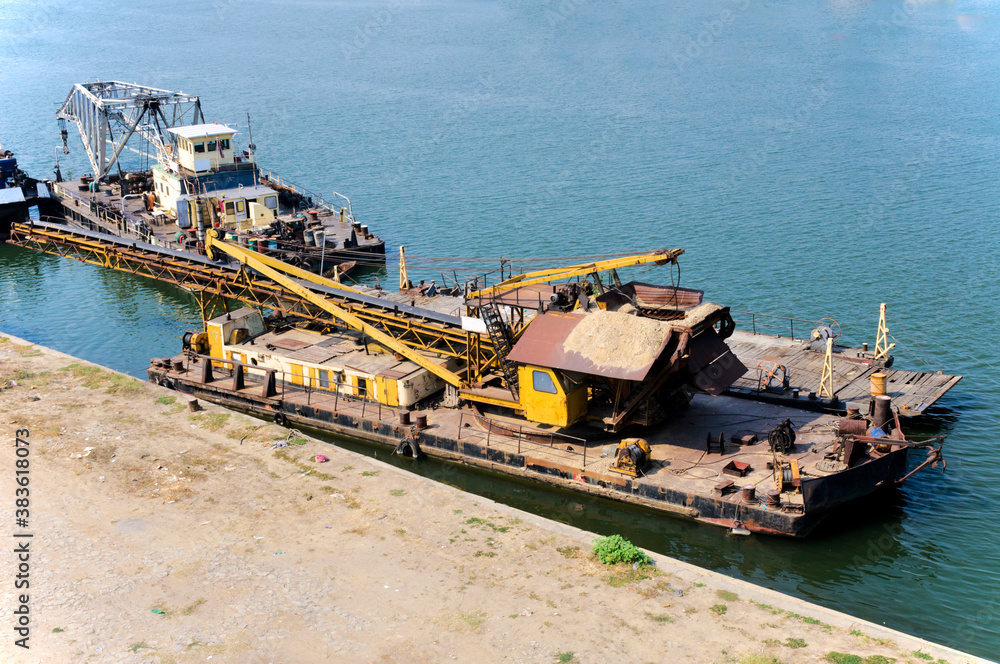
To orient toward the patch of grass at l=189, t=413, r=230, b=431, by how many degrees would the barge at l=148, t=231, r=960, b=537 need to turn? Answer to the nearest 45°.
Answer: approximately 135° to its right

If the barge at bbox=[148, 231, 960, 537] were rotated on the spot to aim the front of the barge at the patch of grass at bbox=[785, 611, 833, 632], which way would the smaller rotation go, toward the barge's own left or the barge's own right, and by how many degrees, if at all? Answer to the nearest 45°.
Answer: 0° — it already faces it

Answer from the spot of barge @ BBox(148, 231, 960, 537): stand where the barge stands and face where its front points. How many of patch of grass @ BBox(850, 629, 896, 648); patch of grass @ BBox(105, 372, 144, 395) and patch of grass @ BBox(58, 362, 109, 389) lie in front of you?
1

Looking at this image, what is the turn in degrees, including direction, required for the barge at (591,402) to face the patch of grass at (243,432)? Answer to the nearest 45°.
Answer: approximately 135° to its right

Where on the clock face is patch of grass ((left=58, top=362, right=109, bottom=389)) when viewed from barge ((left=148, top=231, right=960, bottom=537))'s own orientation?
The patch of grass is roughly at 5 o'clock from the barge.

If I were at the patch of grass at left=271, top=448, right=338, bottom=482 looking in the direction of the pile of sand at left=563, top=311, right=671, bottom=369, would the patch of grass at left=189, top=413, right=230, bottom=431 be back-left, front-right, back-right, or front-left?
back-left

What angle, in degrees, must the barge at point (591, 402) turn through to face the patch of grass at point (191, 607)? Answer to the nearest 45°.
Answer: approximately 90° to its right

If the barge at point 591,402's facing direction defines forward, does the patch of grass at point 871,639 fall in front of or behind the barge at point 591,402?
in front

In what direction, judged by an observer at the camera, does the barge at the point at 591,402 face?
facing the viewer and to the right of the viewer

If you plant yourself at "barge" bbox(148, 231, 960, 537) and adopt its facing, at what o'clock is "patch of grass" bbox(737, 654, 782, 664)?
The patch of grass is roughly at 1 o'clock from the barge.
